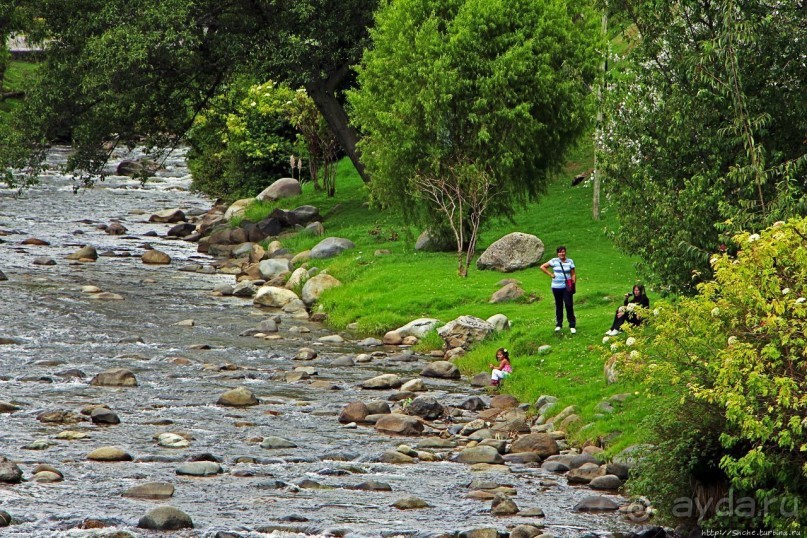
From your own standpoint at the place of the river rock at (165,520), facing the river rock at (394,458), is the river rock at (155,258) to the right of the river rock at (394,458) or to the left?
left

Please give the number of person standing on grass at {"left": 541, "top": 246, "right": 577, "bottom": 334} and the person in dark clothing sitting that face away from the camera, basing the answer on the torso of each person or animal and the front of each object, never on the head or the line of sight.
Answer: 0

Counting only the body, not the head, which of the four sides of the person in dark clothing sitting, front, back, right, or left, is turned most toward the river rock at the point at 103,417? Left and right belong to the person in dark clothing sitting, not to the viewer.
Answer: front

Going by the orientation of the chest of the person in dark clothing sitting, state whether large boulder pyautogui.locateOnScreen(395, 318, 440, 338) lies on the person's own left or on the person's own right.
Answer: on the person's own right

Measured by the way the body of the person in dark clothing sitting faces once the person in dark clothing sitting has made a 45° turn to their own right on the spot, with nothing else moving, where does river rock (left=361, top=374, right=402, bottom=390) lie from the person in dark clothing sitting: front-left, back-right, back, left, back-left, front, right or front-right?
front

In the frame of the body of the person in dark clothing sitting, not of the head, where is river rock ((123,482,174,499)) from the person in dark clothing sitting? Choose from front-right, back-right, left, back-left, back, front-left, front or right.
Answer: front

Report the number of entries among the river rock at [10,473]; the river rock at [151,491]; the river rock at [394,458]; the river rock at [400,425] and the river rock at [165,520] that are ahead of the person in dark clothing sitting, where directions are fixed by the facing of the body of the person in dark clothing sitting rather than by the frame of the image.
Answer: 5

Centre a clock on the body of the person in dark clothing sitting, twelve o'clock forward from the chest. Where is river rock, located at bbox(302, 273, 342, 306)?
The river rock is roughly at 3 o'clock from the person in dark clothing sitting.

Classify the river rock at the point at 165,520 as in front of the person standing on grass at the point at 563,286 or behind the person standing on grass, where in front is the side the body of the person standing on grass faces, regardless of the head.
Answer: in front

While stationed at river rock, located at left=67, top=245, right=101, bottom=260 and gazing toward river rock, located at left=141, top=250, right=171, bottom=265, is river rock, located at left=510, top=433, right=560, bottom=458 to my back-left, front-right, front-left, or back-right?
front-right

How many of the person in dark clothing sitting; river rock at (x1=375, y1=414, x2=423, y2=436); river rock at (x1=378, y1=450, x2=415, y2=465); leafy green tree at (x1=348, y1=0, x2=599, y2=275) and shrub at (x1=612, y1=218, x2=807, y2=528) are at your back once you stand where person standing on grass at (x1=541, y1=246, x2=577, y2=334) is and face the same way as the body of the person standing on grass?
1

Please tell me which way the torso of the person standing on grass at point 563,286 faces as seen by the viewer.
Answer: toward the camera

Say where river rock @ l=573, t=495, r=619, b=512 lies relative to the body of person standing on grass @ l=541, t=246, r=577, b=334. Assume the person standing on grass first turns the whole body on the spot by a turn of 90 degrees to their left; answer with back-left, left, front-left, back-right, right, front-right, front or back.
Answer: right

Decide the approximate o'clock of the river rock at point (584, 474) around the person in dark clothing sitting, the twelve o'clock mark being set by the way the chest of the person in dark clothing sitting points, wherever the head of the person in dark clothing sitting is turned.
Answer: The river rock is roughly at 11 o'clock from the person in dark clothing sitting.

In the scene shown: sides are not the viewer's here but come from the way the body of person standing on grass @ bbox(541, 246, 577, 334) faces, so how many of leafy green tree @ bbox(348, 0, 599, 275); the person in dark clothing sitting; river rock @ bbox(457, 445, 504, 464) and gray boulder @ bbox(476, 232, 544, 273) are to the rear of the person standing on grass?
2

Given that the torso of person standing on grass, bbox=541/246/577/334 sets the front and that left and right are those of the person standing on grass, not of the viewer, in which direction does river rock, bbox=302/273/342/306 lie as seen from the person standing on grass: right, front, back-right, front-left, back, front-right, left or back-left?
back-right

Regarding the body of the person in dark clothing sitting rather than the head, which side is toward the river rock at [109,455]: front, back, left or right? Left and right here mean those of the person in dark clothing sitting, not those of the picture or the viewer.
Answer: front

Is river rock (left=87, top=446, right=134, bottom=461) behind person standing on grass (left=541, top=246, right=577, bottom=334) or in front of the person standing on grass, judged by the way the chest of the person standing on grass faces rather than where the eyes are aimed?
in front

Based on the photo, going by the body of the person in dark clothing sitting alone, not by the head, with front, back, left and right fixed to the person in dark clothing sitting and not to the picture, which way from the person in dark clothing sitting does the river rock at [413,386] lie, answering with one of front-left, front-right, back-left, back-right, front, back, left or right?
front-right

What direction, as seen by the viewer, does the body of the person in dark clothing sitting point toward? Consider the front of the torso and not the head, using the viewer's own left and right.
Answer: facing the viewer and to the left of the viewer
